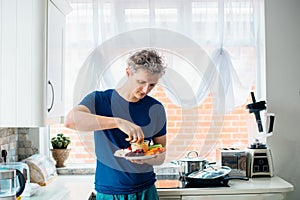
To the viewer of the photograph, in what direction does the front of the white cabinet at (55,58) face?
facing to the right of the viewer

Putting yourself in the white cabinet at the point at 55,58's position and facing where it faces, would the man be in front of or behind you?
in front

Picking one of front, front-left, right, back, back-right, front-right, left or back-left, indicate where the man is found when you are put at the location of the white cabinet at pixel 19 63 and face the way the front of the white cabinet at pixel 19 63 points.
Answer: front

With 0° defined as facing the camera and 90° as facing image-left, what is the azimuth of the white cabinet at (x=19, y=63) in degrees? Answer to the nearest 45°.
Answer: approximately 270°

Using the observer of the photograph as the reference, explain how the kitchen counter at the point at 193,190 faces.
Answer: facing the viewer

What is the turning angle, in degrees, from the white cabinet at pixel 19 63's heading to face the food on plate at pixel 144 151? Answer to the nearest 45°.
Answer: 0° — it already faces it

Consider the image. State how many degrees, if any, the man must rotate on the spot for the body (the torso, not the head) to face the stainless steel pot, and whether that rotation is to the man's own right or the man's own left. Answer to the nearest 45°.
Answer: approximately 90° to the man's own left

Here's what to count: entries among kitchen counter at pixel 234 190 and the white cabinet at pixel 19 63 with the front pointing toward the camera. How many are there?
1

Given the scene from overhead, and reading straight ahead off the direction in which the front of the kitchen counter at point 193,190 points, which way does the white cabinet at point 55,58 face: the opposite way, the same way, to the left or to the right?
to the left

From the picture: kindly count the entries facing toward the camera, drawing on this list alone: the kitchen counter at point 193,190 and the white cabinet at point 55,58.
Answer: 1

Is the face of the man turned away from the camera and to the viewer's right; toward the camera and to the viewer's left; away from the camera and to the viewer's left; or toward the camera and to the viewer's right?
toward the camera and to the viewer's right
